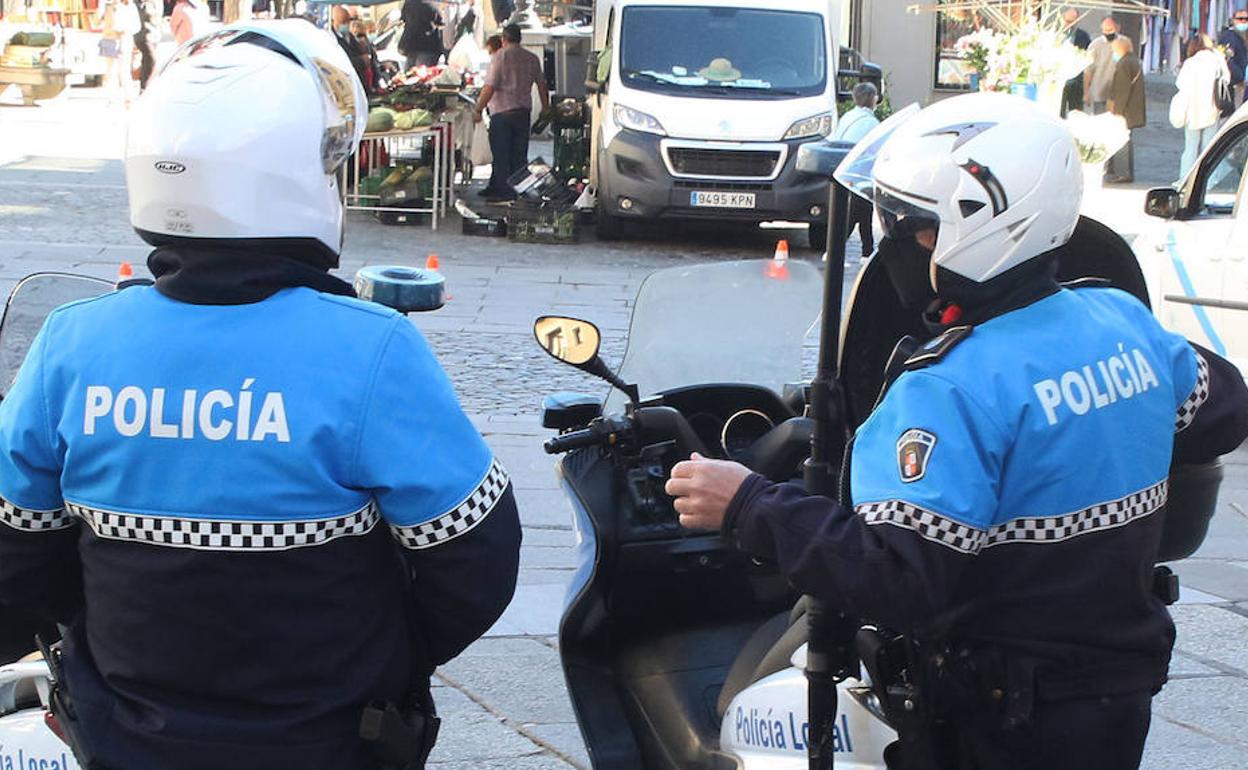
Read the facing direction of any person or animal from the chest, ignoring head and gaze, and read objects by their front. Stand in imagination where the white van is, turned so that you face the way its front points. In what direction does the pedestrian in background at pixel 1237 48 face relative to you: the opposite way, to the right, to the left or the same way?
the same way

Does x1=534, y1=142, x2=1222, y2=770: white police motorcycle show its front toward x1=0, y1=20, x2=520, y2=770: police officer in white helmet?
no

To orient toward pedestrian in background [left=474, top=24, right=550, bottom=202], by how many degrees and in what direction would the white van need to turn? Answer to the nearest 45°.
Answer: approximately 135° to its right

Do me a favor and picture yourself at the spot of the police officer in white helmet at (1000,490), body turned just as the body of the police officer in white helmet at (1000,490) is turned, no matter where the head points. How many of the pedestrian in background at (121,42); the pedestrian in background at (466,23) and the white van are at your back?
0

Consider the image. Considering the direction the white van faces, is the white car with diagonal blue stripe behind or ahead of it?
ahead

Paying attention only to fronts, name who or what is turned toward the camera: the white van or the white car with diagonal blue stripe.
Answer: the white van

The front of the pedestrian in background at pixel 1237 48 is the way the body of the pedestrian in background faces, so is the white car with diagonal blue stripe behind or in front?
in front

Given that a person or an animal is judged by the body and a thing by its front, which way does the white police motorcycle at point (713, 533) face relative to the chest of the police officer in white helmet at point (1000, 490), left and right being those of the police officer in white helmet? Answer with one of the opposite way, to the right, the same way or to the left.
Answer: the same way

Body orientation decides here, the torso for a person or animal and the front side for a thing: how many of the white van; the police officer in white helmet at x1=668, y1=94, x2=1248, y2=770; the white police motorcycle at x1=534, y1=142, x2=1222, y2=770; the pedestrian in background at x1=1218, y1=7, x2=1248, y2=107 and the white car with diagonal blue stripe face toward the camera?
2

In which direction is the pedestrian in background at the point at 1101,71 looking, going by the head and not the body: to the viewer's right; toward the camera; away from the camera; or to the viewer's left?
toward the camera

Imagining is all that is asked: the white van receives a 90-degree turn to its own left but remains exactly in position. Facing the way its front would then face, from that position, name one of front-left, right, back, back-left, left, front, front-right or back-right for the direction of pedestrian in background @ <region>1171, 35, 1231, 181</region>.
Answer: front-left

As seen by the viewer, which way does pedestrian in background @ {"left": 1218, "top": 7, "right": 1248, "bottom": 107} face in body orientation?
toward the camera

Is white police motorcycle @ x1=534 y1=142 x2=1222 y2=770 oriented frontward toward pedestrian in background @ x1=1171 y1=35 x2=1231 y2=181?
no
